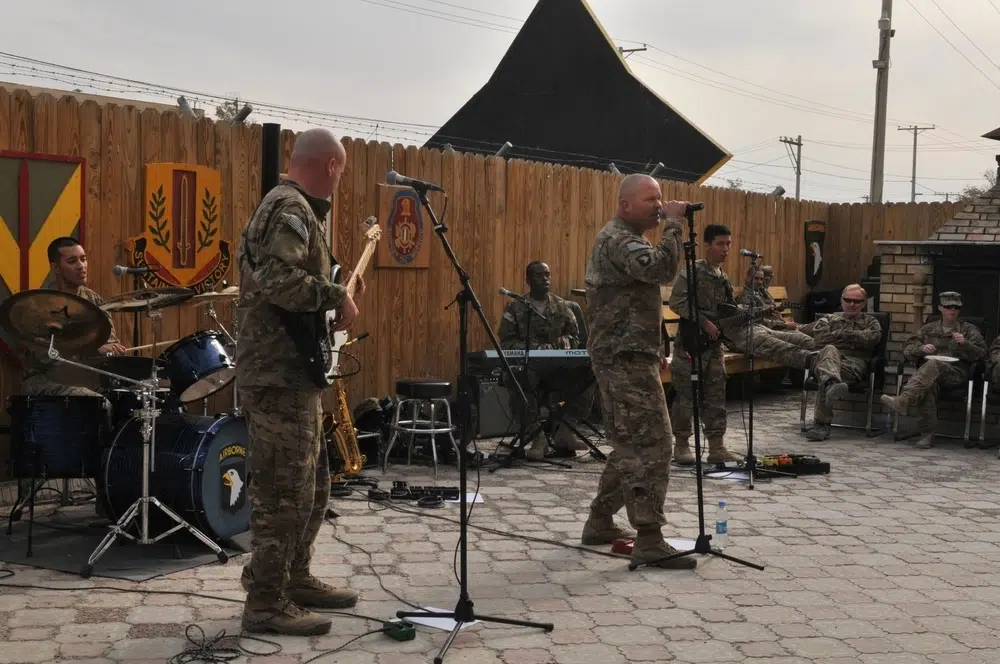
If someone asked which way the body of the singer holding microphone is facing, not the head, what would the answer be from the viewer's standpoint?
to the viewer's right

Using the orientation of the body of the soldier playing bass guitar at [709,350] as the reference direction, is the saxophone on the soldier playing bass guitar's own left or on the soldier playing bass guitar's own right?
on the soldier playing bass guitar's own right

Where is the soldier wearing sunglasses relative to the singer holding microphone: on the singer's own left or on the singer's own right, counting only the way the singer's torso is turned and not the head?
on the singer's own left

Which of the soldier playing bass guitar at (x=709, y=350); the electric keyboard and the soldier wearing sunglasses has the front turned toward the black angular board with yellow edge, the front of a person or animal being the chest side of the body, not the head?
the electric keyboard

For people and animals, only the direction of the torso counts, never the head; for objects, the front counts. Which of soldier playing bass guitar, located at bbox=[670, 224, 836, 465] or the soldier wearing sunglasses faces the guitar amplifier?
the soldier wearing sunglasses

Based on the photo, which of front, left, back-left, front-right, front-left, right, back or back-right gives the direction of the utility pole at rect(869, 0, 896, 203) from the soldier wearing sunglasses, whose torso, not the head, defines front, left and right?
back-right

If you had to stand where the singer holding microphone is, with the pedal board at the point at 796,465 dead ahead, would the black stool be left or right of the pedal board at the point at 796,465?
left

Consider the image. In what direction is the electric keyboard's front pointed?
away from the camera

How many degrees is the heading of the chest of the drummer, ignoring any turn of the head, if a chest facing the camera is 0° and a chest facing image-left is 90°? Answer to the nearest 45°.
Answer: approximately 315°

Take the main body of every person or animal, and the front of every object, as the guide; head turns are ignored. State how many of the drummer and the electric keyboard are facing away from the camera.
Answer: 1

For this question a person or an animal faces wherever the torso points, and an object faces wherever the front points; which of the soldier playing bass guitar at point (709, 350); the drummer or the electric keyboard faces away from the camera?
the electric keyboard

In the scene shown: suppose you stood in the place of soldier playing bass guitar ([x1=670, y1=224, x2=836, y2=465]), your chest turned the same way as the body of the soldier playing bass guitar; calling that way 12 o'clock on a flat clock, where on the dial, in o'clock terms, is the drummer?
The drummer is roughly at 3 o'clock from the soldier playing bass guitar.

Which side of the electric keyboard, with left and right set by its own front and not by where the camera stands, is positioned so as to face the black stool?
left

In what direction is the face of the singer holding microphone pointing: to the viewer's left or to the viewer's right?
to the viewer's right
